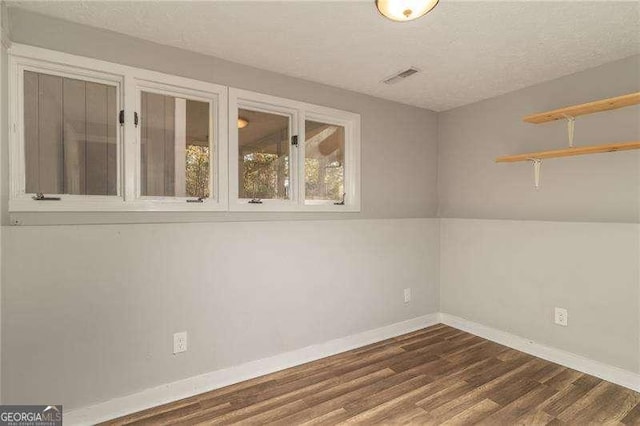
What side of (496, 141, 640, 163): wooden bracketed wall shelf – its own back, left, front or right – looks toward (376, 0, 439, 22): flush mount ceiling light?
front

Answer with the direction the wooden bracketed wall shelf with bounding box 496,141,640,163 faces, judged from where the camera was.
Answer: facing the viewer and to the left of the viewer
